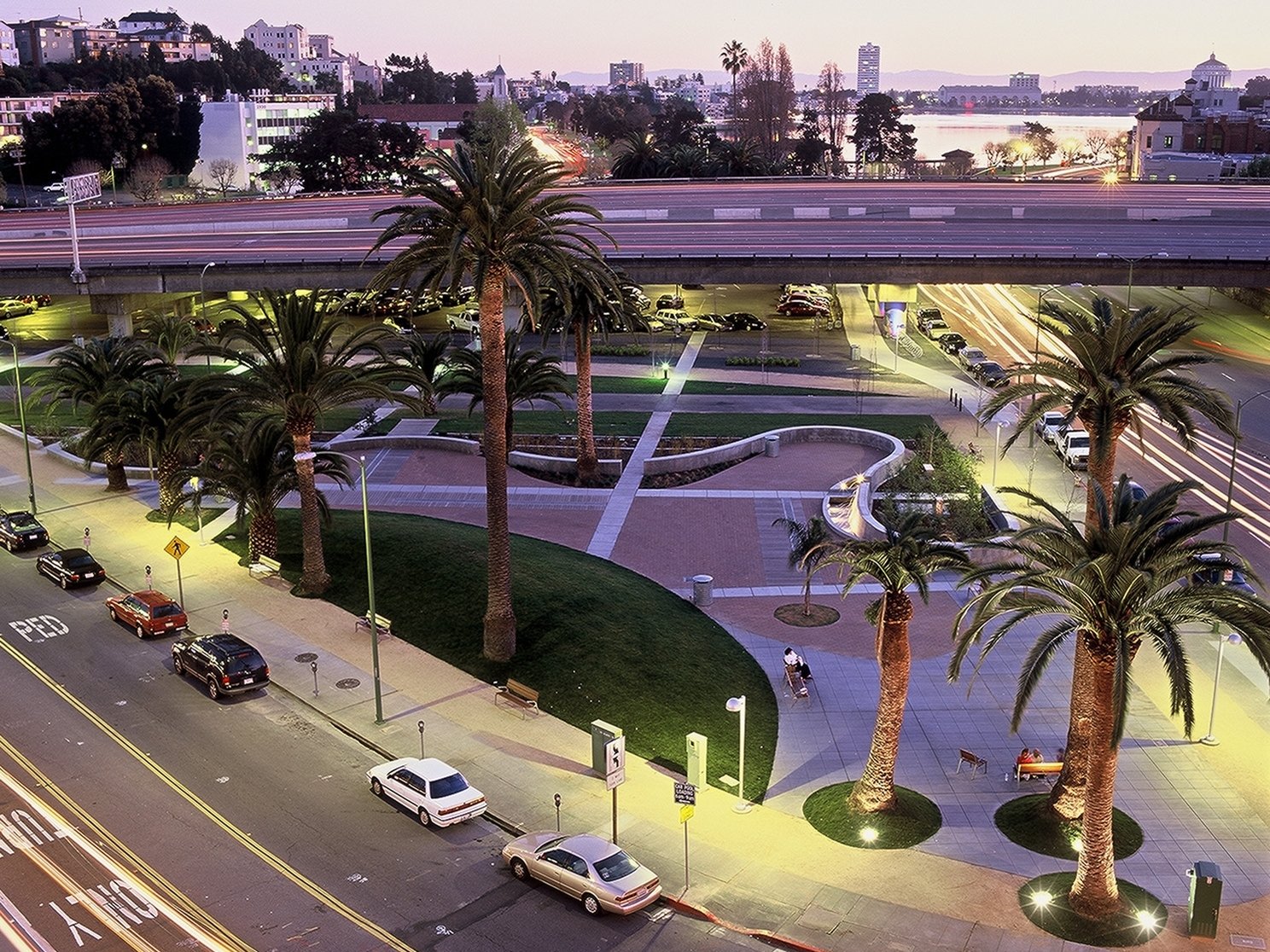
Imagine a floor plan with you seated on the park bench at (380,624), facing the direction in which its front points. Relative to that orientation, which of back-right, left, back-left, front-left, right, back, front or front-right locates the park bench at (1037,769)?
left

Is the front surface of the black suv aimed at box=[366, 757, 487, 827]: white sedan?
no

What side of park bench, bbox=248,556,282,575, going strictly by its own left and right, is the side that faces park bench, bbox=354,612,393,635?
left

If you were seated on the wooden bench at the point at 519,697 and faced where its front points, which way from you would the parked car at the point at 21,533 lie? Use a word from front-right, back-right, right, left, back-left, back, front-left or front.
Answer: right

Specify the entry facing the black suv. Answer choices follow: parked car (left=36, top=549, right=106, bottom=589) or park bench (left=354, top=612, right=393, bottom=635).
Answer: the park bench

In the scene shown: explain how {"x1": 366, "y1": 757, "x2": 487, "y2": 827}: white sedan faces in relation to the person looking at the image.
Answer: facing away from the viewer and to the left of the viewer

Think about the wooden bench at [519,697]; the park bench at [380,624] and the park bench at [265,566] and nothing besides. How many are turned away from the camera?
0

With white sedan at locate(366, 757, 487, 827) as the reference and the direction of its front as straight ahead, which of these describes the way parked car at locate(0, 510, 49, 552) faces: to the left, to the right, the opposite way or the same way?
the same way

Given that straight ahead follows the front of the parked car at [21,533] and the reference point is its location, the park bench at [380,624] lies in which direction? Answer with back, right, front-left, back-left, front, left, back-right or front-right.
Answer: back

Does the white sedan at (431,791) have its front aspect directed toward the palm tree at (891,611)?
no

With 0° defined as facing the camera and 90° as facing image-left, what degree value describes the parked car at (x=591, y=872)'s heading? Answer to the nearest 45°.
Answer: approximately 135°

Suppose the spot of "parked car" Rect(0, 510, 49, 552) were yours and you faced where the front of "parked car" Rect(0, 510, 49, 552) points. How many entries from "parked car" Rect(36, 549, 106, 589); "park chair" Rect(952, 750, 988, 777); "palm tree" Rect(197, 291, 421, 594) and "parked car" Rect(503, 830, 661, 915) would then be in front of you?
0

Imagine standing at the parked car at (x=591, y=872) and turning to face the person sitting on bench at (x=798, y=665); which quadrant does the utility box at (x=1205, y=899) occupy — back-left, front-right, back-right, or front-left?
front-right
